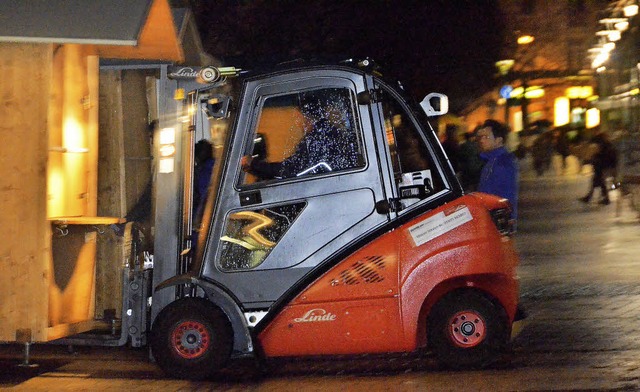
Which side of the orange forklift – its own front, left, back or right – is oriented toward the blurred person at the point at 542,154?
right

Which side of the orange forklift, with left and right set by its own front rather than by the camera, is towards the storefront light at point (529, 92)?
right

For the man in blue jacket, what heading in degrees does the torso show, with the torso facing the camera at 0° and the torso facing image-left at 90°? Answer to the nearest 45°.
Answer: approximately 90°

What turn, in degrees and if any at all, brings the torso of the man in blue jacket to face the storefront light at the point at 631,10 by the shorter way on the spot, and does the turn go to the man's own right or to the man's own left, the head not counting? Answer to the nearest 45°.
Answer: approximately 90° to the man's own right

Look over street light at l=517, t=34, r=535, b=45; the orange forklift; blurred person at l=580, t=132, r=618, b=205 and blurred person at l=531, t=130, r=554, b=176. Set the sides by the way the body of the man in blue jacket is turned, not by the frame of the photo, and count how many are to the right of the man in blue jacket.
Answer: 3

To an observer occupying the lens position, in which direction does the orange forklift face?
facing to the left of the viewer
